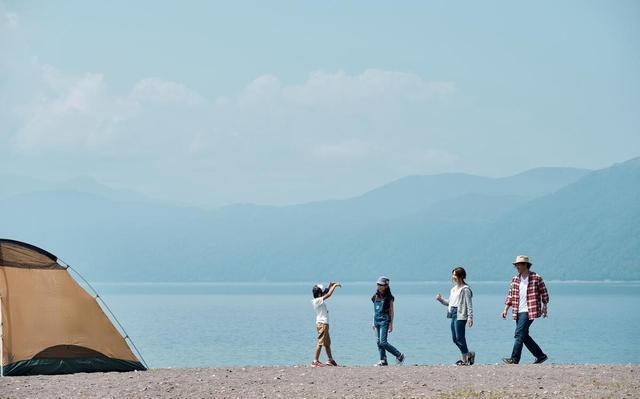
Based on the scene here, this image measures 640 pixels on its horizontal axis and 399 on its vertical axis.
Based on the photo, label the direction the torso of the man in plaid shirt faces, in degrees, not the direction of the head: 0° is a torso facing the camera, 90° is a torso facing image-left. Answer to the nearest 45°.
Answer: approximately 45°

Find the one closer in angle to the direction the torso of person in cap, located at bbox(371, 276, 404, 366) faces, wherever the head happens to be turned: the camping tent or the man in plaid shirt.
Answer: the camping tent

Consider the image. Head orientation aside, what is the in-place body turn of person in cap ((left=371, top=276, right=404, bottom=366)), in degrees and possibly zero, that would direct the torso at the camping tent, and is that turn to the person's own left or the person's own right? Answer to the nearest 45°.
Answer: approximately 45° to the person's own right

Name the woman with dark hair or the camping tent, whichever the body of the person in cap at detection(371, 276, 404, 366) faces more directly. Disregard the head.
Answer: the camping tent

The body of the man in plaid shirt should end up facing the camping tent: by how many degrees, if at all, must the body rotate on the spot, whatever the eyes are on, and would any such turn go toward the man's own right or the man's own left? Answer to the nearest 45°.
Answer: approximately 45° to the man's own right

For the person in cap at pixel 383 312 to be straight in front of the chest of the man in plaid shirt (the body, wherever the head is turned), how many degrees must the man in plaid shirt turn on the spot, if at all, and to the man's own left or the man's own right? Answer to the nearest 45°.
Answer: approximately 45° to the man's own right

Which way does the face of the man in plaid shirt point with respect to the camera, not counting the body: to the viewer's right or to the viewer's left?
to the viewer's left

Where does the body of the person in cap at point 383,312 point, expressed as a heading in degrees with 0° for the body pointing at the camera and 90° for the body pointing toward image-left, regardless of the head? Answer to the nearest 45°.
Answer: approximately 45°

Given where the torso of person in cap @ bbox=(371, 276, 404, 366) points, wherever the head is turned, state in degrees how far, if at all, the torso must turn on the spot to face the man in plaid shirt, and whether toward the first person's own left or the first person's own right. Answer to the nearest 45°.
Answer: approximately 135° to the first person's own left
